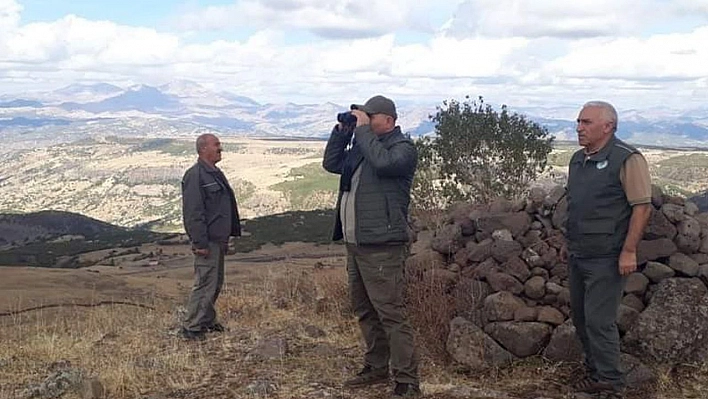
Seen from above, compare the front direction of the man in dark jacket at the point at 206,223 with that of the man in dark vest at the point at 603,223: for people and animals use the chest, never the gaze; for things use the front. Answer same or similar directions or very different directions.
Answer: very different directions

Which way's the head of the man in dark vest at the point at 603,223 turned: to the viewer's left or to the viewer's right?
to the viewer's left

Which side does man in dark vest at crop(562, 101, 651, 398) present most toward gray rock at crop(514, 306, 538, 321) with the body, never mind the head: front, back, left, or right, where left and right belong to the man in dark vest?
right

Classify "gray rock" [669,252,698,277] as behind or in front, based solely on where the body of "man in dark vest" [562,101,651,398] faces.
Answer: behind

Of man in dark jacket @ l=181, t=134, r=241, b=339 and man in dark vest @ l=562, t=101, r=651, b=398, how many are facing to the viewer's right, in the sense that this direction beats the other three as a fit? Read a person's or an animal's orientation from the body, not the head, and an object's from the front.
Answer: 1

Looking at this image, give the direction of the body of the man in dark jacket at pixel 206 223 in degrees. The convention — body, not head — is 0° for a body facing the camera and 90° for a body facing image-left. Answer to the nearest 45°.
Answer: approximately 270°

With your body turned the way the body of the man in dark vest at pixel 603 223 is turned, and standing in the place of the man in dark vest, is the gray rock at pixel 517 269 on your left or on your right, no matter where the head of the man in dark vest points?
on your right

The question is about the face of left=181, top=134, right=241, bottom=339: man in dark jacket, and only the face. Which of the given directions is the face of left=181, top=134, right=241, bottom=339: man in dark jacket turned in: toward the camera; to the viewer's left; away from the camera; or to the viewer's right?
to the viewer's right
